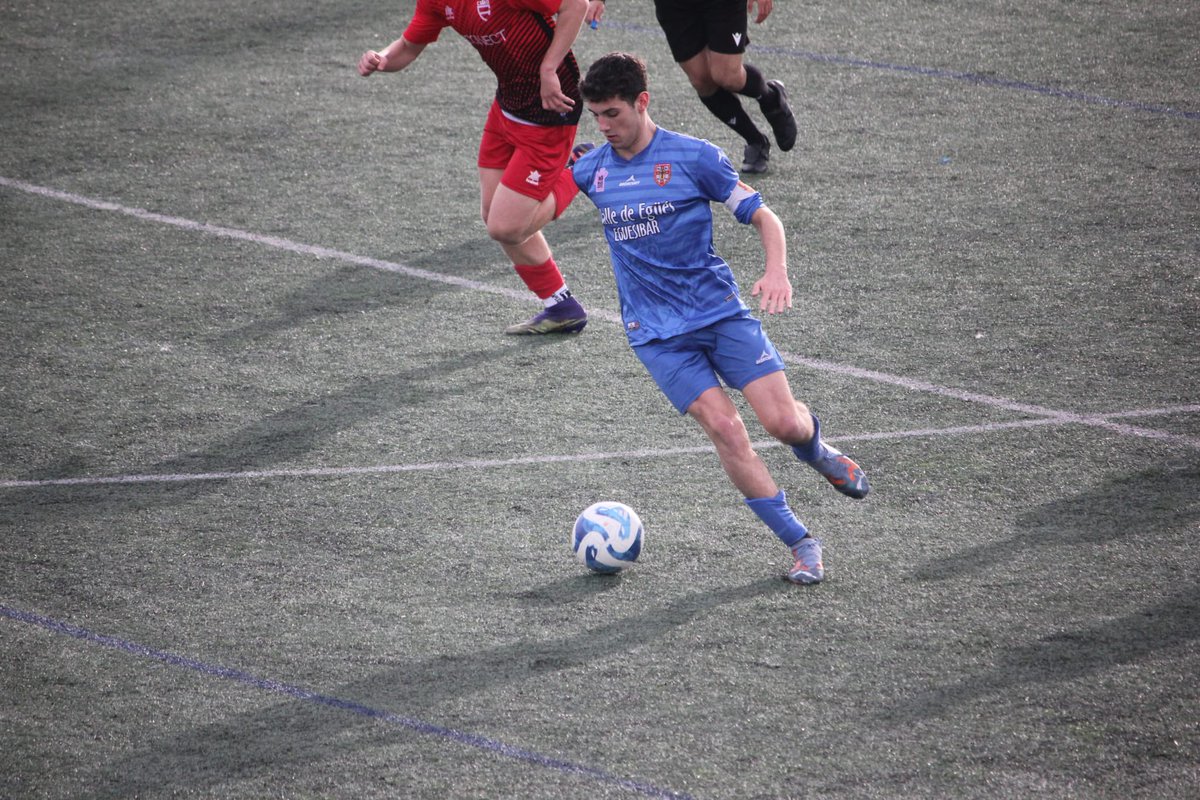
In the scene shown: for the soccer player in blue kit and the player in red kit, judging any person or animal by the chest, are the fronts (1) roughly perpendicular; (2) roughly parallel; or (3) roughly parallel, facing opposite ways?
roughly parallel

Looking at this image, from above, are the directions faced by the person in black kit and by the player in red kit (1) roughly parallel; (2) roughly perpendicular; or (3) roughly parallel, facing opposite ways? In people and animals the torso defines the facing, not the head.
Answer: roughly parallel

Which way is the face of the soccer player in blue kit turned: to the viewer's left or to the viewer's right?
to the viewer's left

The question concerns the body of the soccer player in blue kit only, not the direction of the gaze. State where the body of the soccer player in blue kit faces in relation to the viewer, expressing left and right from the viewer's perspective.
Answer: facing the viewer and to the left of the viewer

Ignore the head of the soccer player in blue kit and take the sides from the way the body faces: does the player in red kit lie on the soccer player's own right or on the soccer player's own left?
on the soccer player's own right

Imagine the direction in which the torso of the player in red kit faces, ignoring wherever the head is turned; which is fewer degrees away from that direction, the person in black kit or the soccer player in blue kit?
the soccer player in blue kit

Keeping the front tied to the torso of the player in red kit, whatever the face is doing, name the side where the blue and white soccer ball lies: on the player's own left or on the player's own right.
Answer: on the player's own left

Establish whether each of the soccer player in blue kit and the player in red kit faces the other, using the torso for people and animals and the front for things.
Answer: no

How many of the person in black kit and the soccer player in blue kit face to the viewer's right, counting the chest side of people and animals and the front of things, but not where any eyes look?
0

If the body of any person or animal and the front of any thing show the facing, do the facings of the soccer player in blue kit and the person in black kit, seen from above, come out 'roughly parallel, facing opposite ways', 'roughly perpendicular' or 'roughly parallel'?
roughly parallel

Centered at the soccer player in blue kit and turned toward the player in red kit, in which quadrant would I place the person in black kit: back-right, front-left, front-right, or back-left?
front-right

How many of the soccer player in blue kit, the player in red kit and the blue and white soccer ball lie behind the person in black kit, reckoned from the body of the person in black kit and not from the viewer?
0

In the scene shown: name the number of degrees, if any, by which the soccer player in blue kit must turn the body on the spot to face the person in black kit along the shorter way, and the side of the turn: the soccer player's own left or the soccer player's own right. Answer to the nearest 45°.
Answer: approximately 135° to the soccer player's own right
